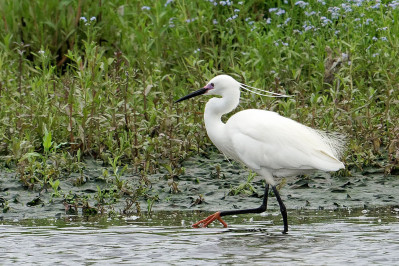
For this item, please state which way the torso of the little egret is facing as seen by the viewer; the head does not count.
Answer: to the viewer's left
